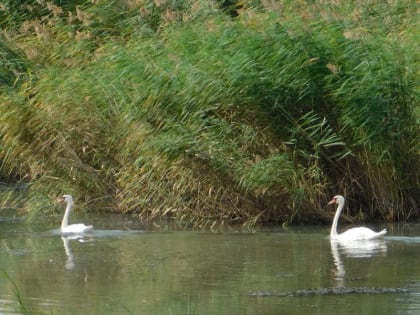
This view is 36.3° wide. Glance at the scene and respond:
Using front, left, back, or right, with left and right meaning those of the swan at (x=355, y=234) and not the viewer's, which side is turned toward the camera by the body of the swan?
left

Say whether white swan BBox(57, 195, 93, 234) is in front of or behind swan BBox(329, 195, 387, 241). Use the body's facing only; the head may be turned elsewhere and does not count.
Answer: in front

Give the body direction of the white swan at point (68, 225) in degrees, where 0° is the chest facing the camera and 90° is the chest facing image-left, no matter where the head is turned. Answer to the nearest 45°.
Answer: approximately 90°

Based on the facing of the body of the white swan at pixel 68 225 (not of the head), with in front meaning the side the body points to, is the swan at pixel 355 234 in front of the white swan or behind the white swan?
behind

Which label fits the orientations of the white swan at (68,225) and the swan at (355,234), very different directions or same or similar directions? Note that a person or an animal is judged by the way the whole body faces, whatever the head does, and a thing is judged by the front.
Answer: same or similar directions

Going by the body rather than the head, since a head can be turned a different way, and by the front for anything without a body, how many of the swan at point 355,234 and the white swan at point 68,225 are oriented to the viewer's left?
2
